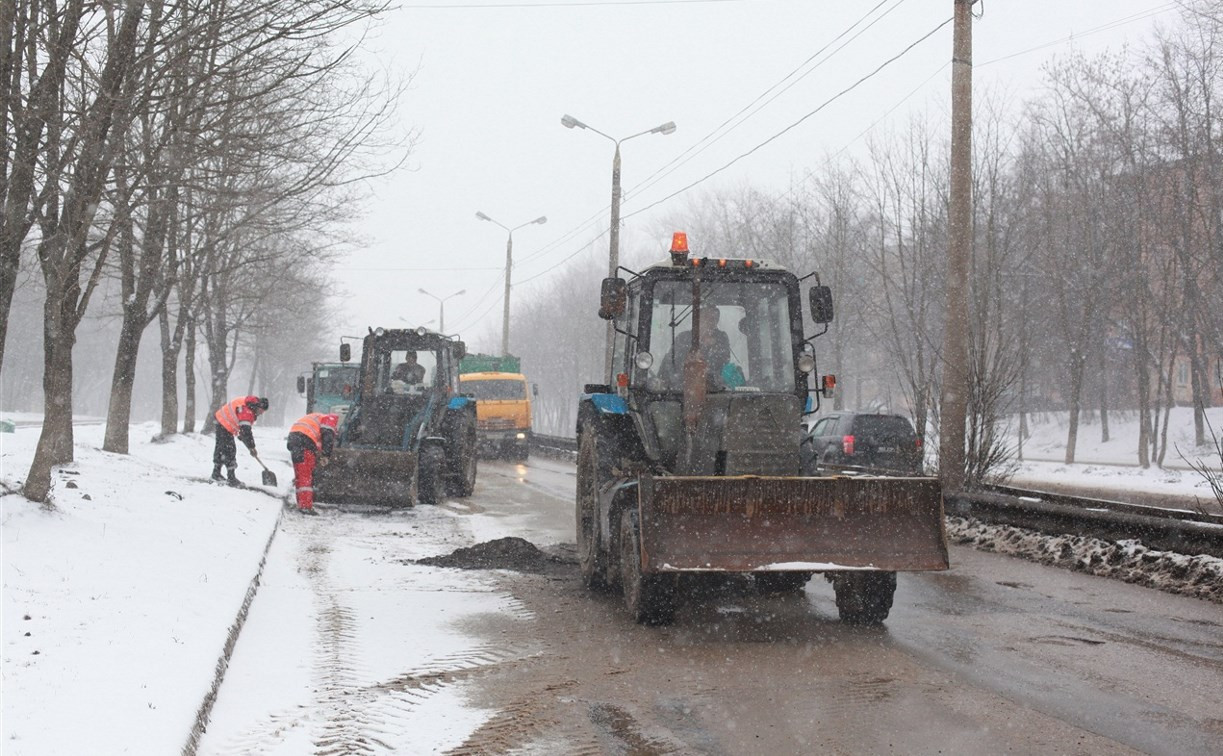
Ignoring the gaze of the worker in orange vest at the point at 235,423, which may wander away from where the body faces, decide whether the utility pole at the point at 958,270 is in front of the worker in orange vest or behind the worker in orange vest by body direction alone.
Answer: in front

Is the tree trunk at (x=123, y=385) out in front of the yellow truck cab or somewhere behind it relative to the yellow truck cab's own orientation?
in front

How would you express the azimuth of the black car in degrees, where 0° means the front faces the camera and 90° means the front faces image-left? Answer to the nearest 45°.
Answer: approximately 135°

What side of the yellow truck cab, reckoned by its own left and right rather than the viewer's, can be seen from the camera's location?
front

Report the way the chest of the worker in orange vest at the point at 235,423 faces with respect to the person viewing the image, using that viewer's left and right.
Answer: facing to the right of the viewer

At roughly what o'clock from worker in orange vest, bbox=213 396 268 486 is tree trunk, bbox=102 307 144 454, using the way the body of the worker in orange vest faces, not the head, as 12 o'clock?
The tree trunk is roughly at 8 o'clock from the worker in orange vest.

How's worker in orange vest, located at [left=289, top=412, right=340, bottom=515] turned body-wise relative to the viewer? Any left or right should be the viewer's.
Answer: facing to the right of the viewer

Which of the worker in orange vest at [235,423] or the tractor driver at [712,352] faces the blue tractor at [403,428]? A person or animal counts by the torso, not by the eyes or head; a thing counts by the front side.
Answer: the worker in orange vest

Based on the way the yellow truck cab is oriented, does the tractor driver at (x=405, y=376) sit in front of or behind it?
in front

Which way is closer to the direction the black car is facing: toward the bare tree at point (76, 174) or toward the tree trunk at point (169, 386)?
the tree trunk

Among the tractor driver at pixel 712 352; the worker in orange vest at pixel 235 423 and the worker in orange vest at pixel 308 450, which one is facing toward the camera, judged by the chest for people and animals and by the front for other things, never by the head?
the tractor driver

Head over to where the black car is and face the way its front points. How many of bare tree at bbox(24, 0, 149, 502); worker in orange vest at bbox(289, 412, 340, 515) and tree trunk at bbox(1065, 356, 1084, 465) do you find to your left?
2

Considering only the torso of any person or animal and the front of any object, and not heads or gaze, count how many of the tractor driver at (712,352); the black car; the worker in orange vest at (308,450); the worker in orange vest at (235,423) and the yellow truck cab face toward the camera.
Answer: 2
